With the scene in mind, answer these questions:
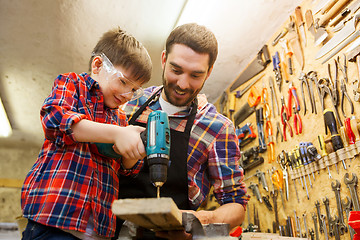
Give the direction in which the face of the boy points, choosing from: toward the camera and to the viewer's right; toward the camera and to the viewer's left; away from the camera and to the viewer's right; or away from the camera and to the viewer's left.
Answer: toward the camera and to the viewer's right

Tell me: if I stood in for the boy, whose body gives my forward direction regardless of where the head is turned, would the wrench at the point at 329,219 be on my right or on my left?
on my left

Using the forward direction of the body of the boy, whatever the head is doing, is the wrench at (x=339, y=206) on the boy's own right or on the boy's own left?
on the boy's own left

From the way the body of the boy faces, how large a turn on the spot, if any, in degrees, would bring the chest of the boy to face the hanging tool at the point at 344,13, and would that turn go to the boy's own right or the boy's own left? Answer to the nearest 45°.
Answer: approximately 45° to the boy's own left

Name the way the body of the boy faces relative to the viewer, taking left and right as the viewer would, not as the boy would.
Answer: facing the viewer and to the right of the viewer

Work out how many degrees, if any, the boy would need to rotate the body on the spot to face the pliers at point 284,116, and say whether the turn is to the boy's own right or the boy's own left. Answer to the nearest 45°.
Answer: approximately 90° to the boy's own left

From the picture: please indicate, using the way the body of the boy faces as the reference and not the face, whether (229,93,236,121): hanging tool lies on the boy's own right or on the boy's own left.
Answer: on the boy's own left

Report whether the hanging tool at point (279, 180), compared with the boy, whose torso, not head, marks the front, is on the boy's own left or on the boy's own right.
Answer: on the boy's own left

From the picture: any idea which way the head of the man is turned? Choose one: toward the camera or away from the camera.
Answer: toward the camera

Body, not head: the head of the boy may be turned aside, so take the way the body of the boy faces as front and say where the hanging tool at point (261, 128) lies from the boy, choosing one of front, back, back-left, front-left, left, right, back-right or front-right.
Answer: left
